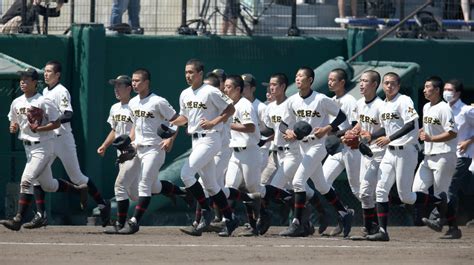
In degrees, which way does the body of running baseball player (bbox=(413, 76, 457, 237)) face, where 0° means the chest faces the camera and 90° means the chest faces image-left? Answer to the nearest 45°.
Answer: approximately 45°

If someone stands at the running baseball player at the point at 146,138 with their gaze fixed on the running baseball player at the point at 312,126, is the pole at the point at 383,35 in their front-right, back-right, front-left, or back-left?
front-left

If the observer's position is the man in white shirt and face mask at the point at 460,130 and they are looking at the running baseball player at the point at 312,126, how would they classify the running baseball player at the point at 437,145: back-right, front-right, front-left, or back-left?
front-left

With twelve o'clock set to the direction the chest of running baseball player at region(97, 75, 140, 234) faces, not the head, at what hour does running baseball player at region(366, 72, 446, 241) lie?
running baseball player at region(366, 72, 446, 241) is roughly at 8 o'clock from running baseball player at region(97, 75, 140, 234).

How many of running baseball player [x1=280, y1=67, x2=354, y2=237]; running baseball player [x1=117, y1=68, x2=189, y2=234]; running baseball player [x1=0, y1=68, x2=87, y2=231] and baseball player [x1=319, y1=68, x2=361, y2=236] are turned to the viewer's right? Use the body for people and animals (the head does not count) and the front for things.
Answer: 0

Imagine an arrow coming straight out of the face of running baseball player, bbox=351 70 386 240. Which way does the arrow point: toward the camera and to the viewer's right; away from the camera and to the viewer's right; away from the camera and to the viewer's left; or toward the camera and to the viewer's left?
toward the camera and to the viewer's left

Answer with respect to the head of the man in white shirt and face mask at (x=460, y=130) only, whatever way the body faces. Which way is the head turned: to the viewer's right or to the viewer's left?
to the viewer's left

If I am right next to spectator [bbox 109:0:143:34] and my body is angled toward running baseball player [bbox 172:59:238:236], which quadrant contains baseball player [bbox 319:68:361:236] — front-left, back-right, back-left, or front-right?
front-left

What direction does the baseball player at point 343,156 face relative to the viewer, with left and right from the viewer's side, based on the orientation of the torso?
facing the viewer and to the left of the viewer

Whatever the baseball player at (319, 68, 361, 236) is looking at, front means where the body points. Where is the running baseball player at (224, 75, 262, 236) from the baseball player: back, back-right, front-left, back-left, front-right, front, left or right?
front-right
